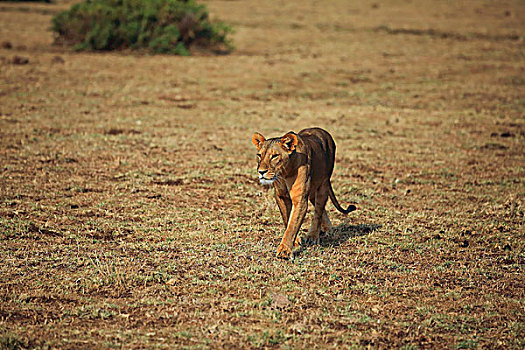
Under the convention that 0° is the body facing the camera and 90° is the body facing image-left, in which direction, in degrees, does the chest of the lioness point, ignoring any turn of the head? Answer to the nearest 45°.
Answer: approximately 45°

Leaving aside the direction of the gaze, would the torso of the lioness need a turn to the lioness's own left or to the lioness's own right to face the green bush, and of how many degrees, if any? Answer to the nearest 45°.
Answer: approximately 135° to the lioness's own right
